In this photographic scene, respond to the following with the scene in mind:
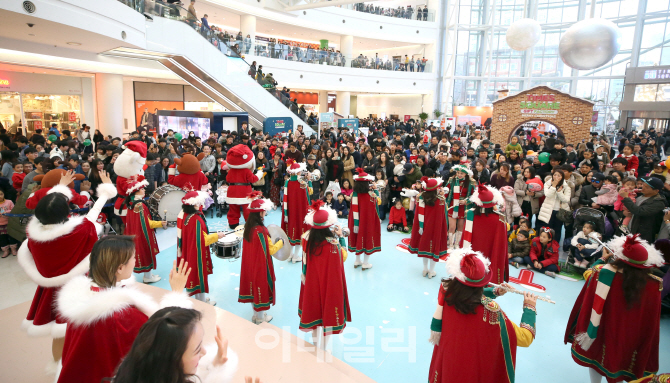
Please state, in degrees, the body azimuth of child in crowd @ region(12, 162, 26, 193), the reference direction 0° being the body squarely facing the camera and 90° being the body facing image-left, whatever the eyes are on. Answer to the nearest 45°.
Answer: approximately 315°

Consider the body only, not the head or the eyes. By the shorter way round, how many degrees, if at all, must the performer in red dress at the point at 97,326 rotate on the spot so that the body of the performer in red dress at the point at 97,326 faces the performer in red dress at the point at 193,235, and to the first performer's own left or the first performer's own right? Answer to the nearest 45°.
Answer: approximately 45° to the first performer's own left

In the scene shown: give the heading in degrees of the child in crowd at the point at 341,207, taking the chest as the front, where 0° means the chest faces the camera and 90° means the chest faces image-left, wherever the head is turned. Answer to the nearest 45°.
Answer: approximately 0°

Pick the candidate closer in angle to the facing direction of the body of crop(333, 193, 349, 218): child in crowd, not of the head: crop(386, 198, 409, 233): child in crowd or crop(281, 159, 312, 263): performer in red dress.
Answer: the performer in red dress

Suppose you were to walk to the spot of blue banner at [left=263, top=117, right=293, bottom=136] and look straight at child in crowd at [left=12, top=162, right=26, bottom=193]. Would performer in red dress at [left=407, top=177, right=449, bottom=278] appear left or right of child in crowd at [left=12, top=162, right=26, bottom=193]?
left

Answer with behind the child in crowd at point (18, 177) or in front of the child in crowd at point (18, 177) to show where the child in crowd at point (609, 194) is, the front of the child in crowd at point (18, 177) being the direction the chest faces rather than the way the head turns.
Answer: in front

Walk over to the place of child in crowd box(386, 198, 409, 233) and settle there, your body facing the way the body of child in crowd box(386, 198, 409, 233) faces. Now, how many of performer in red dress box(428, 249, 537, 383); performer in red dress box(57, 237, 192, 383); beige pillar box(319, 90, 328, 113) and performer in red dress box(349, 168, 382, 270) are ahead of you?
3

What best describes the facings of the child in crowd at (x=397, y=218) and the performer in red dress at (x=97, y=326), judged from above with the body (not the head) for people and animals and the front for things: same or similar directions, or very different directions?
very different directions

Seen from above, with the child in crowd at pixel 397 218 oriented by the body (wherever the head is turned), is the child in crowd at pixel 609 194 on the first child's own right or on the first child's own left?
on the first child's own left

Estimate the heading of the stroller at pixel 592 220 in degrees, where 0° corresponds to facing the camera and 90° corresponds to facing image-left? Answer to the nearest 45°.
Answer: approximately 45°
